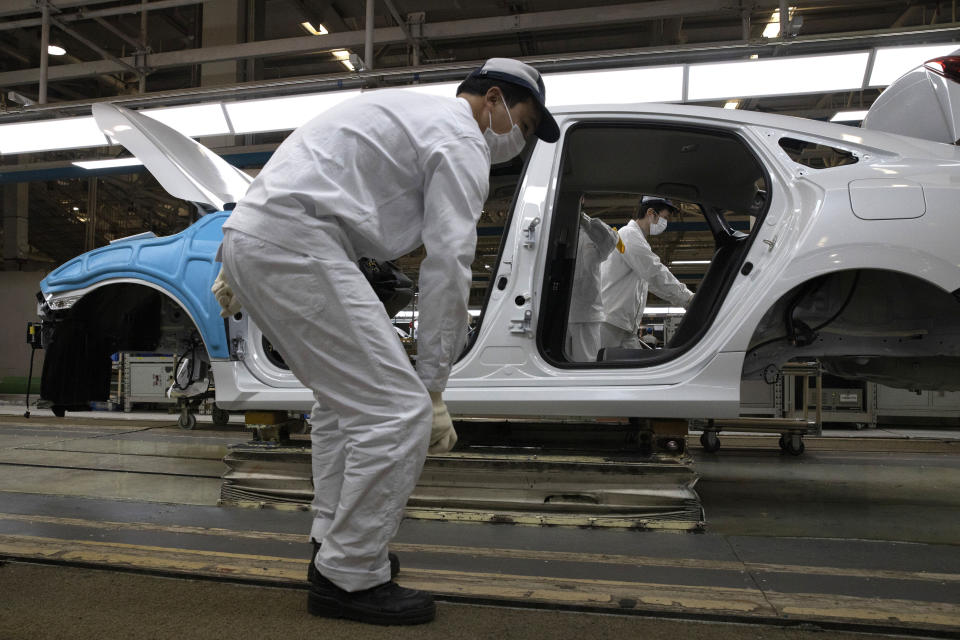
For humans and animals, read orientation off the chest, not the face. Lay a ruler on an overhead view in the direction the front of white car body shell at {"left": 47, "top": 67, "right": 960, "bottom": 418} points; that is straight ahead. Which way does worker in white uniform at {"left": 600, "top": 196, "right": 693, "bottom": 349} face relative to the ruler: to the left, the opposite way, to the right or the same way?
the opposite way

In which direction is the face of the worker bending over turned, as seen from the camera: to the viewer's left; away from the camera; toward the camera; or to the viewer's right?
to the viewer's right

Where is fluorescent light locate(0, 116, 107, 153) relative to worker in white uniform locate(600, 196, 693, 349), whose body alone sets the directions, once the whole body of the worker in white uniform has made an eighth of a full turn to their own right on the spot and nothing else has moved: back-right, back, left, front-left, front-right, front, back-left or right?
back-right

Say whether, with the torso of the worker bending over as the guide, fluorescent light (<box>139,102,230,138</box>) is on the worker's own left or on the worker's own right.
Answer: on the worker's own left

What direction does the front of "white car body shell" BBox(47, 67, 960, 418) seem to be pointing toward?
to the viewer's left

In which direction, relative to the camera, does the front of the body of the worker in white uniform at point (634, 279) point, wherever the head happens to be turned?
to the viewer's right

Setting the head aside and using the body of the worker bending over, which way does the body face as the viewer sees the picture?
to the viewer's right

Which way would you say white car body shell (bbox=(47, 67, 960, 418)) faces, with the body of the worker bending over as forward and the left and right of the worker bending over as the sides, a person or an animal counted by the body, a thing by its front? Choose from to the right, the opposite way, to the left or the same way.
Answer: the opposite way

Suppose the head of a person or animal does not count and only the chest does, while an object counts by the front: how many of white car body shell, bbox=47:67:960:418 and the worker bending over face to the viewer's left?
1
